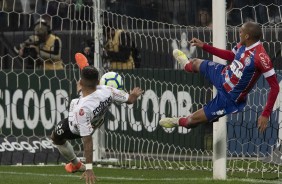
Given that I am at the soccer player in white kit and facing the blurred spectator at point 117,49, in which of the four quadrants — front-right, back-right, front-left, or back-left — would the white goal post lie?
front-right

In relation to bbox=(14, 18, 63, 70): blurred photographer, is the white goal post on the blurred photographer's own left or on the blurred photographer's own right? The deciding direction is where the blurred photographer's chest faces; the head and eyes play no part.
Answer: on the blurred photographer's own left

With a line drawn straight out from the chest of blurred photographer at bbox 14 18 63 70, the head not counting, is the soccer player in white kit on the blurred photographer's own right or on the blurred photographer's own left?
on the blurred photographer's own left

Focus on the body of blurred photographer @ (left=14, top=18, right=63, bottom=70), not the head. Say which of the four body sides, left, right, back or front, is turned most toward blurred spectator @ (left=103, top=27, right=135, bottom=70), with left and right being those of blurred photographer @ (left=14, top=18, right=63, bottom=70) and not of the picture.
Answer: left

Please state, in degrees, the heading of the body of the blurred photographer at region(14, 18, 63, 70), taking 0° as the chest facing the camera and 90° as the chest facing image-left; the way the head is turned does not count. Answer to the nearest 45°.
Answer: approximately 45°

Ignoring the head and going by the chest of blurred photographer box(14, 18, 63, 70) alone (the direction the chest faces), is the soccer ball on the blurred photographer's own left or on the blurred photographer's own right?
on the blurred photographer's own left

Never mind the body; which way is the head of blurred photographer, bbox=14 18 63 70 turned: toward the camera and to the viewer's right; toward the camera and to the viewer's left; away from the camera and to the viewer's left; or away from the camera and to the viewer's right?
toward the camera and to the viewer's left

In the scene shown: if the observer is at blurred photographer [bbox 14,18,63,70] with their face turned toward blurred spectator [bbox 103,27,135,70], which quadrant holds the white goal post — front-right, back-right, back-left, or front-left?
front-right

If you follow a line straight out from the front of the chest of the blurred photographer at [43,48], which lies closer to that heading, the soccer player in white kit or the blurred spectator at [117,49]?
the soccer player in white kit
